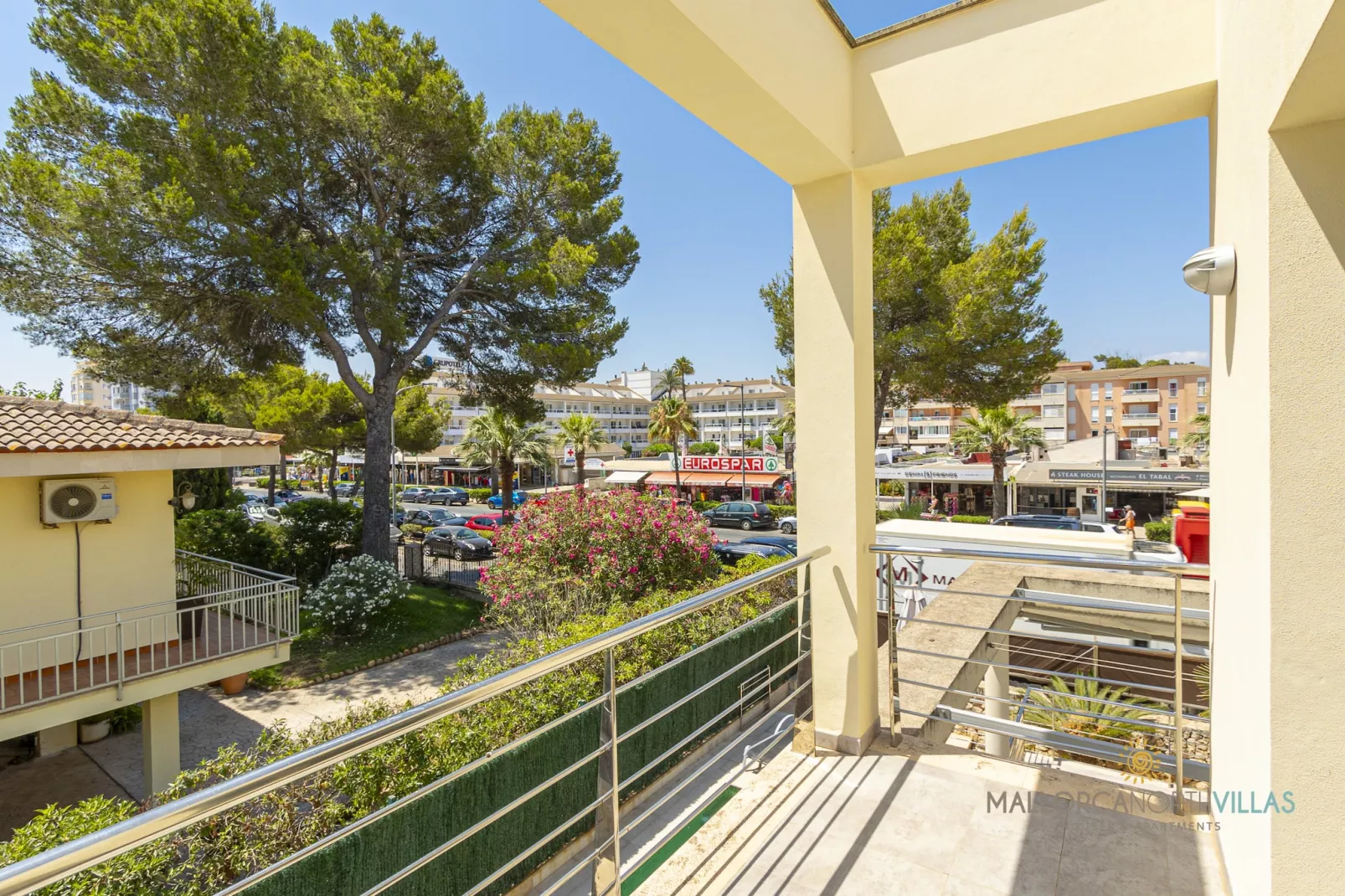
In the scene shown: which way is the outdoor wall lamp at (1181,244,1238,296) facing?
to the viewer's left

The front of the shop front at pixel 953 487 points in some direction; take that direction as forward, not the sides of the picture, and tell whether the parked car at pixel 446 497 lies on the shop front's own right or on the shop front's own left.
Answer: on the shop front's own right

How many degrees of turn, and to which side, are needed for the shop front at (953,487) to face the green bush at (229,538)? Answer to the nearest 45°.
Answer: approximately 45° to its right

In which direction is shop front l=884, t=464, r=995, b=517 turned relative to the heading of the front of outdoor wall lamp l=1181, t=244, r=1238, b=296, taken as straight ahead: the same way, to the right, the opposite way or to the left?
to the left

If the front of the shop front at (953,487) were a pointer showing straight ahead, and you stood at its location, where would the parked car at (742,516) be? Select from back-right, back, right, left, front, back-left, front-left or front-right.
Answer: front-right

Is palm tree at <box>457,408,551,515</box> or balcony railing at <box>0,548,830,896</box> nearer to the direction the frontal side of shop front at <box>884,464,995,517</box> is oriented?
the balcony railing

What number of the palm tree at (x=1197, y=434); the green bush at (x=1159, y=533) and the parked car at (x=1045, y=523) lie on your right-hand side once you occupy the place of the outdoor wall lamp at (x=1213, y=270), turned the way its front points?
3

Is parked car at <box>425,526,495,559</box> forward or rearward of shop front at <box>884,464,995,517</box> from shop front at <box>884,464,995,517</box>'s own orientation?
forward

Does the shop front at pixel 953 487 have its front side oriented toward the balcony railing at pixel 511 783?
yes

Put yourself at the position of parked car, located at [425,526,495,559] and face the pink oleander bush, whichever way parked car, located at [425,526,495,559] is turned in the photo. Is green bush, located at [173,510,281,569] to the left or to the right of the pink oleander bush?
right

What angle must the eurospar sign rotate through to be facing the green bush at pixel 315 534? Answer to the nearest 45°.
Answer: approximately 45° to its right

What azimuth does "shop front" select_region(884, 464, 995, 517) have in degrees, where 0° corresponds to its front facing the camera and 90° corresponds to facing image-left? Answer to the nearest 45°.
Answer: approximately 0°

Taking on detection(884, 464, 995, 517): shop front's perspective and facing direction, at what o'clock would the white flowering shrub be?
The white flowering shrub is roughly at 1 o'clock from the shop front.

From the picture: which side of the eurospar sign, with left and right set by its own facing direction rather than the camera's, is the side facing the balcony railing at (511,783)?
front

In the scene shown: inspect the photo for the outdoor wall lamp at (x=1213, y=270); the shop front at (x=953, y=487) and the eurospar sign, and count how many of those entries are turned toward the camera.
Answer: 2

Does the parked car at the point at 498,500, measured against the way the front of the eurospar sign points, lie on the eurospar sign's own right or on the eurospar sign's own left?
on the eurospar sign's own right

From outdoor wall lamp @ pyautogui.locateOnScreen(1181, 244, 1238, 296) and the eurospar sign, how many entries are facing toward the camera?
1

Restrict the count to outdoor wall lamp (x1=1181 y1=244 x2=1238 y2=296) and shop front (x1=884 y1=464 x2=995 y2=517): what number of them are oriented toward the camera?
1

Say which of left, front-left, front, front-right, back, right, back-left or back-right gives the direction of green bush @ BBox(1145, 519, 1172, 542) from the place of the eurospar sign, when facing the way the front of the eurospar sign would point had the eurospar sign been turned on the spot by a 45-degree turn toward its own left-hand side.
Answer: front
